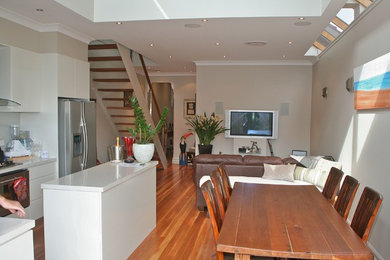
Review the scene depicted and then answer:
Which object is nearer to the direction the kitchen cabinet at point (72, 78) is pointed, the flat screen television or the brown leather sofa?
the brown leather sofa

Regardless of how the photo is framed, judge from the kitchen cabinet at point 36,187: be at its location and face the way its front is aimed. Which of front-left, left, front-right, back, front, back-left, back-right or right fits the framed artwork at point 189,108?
left

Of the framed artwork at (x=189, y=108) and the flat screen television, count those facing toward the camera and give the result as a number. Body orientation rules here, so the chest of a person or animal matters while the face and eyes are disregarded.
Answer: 2

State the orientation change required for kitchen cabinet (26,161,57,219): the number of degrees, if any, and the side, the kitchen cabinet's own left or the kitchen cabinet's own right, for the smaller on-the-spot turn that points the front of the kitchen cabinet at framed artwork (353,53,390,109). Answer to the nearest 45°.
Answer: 0° — it already faces it

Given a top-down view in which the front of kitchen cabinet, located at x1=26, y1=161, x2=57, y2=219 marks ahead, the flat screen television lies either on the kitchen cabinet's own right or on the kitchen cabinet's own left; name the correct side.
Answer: on the kitchen cabinet's own left

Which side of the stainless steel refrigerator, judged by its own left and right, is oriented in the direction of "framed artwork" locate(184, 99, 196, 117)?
left

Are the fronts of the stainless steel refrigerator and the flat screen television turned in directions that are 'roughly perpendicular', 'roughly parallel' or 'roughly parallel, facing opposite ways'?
roughly perpendicular

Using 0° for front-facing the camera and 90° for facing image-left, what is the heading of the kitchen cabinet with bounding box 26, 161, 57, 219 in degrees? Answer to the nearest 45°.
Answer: approximately 315°
